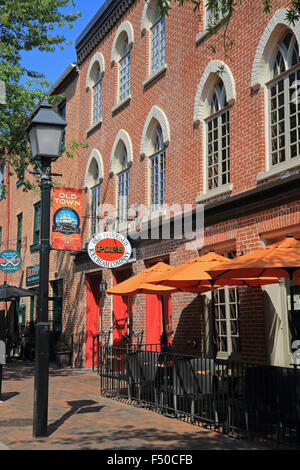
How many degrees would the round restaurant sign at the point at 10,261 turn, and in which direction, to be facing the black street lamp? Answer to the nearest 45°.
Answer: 0° — it already faces it

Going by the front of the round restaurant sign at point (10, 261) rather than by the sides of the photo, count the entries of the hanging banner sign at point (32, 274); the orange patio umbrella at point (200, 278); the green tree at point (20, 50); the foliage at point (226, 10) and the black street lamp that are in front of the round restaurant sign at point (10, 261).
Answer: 4

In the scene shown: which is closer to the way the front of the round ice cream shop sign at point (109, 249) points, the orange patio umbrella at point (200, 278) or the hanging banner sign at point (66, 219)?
the orange patio umbrella

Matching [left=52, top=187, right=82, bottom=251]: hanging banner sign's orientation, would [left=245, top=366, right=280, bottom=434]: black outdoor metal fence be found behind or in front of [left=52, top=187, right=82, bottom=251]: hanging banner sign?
in front

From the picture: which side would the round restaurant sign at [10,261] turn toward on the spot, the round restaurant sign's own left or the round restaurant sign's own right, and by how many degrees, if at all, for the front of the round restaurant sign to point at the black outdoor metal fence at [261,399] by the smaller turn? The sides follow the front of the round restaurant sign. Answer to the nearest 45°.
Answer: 0° — it already faces it

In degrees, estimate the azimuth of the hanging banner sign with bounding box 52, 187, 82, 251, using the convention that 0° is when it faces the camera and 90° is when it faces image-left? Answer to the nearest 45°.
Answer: approximately 0°

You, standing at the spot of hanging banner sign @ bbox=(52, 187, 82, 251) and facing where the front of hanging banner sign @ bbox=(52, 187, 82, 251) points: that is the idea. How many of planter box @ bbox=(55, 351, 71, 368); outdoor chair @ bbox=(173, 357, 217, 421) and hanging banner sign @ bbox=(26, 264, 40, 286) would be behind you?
2

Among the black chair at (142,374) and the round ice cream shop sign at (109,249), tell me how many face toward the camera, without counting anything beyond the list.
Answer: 1

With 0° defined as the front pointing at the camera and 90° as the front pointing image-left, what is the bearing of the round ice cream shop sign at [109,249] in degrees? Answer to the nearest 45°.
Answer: approximately 0°
